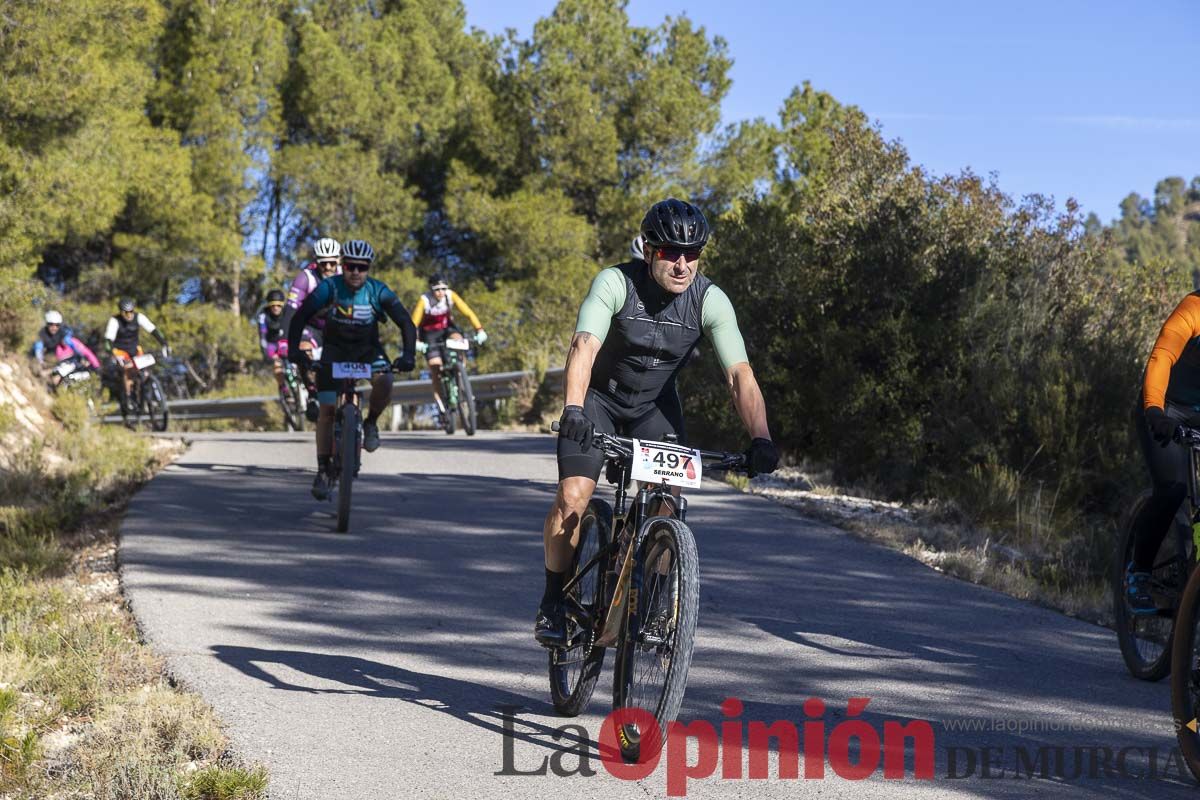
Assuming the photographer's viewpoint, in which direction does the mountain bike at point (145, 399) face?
facing the viewer and to the right of the viewer

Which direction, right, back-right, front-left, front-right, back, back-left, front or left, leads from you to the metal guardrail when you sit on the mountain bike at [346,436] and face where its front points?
back

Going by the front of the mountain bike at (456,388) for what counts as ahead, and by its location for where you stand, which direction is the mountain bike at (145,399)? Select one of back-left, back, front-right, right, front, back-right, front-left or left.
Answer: back-right

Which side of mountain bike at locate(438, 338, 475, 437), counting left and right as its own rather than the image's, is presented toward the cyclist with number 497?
front

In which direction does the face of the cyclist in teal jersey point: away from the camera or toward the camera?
toward the camera

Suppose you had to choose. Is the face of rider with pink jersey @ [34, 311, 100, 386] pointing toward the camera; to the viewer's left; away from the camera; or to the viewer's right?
toward the camera

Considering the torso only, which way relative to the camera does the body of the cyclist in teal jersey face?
toward the camera

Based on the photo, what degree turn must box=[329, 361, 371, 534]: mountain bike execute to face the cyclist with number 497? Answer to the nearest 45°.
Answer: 0° — it already faces them

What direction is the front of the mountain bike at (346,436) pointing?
toward the camera

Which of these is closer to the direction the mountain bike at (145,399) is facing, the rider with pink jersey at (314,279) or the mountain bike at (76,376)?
the rider with pink jersey

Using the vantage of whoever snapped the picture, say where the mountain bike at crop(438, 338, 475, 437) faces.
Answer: facing the viewer

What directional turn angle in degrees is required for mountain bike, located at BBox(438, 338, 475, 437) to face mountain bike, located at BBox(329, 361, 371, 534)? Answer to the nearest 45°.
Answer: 0° — it already faces it

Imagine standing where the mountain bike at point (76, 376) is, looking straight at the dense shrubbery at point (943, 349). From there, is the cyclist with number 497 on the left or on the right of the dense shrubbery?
right
